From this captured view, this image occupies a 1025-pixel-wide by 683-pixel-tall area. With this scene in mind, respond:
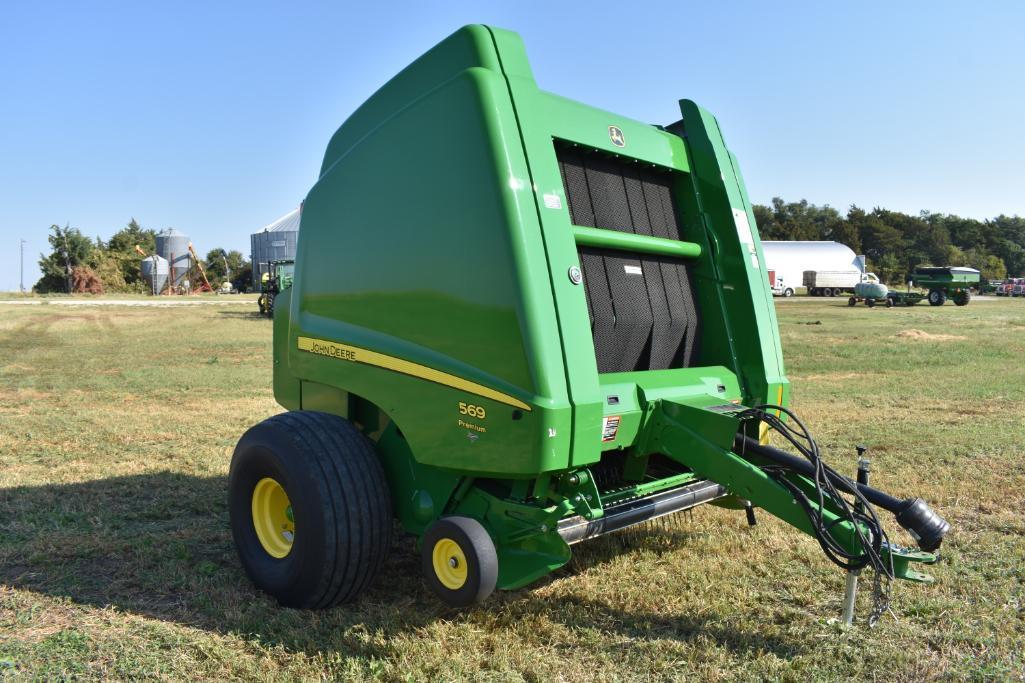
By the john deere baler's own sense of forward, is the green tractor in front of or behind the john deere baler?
behind

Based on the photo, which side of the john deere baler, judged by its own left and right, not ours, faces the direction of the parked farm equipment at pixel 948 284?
left

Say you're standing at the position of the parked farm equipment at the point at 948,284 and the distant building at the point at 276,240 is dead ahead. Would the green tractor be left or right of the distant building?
left

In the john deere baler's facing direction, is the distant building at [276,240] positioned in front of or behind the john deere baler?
behind

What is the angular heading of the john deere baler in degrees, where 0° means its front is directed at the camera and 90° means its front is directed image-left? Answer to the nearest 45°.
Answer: approximately 315°

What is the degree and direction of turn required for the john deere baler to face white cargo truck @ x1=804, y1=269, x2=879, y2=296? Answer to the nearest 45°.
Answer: approximately 135° to its left
